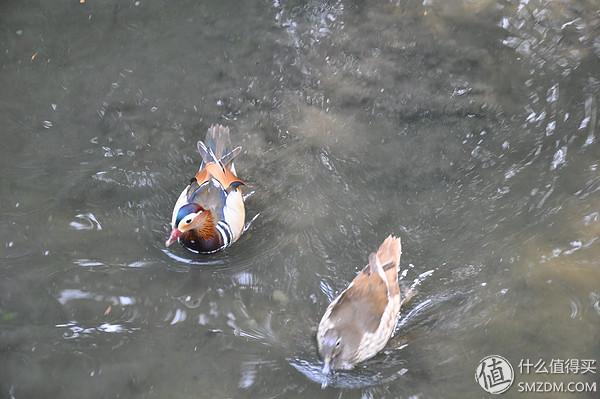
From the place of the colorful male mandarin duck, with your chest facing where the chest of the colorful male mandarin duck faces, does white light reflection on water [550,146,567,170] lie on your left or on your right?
on your left

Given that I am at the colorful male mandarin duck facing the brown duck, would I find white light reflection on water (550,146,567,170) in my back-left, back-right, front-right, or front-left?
front-left

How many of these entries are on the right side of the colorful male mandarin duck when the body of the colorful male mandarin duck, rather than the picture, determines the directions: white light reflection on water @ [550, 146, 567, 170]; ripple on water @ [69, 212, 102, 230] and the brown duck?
1

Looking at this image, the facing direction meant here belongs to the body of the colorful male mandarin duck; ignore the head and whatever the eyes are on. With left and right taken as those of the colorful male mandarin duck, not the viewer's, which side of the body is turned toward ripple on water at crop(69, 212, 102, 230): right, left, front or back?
right

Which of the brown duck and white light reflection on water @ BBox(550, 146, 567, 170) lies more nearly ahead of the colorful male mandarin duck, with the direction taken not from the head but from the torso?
the brown duck

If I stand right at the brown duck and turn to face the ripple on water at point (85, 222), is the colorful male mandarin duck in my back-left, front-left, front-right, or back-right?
front-right

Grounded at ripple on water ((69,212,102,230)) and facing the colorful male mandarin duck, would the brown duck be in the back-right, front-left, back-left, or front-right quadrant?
front-right

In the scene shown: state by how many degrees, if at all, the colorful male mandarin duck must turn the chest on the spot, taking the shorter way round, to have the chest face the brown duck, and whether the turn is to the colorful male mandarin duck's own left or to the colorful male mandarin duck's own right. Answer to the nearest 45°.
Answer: approximately 45° to the colorful male mandarin duck's own left

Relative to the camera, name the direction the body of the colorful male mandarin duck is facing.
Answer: toward the camera

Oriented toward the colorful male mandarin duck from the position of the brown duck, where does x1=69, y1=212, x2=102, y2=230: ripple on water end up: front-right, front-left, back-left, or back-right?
front-left
